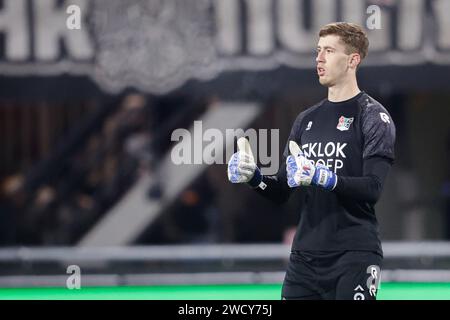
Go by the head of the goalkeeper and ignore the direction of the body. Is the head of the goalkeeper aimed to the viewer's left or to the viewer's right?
to the viewer's left

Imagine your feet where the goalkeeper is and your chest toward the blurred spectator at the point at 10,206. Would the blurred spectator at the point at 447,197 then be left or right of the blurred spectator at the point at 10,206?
right

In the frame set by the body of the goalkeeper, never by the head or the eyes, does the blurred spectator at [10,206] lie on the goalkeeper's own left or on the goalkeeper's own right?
on the goalkeeper's own right

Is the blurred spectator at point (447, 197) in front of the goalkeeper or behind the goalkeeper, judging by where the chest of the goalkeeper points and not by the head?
behind

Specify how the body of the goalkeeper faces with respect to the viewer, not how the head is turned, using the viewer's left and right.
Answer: facing the viewer and to the left of the viewer
